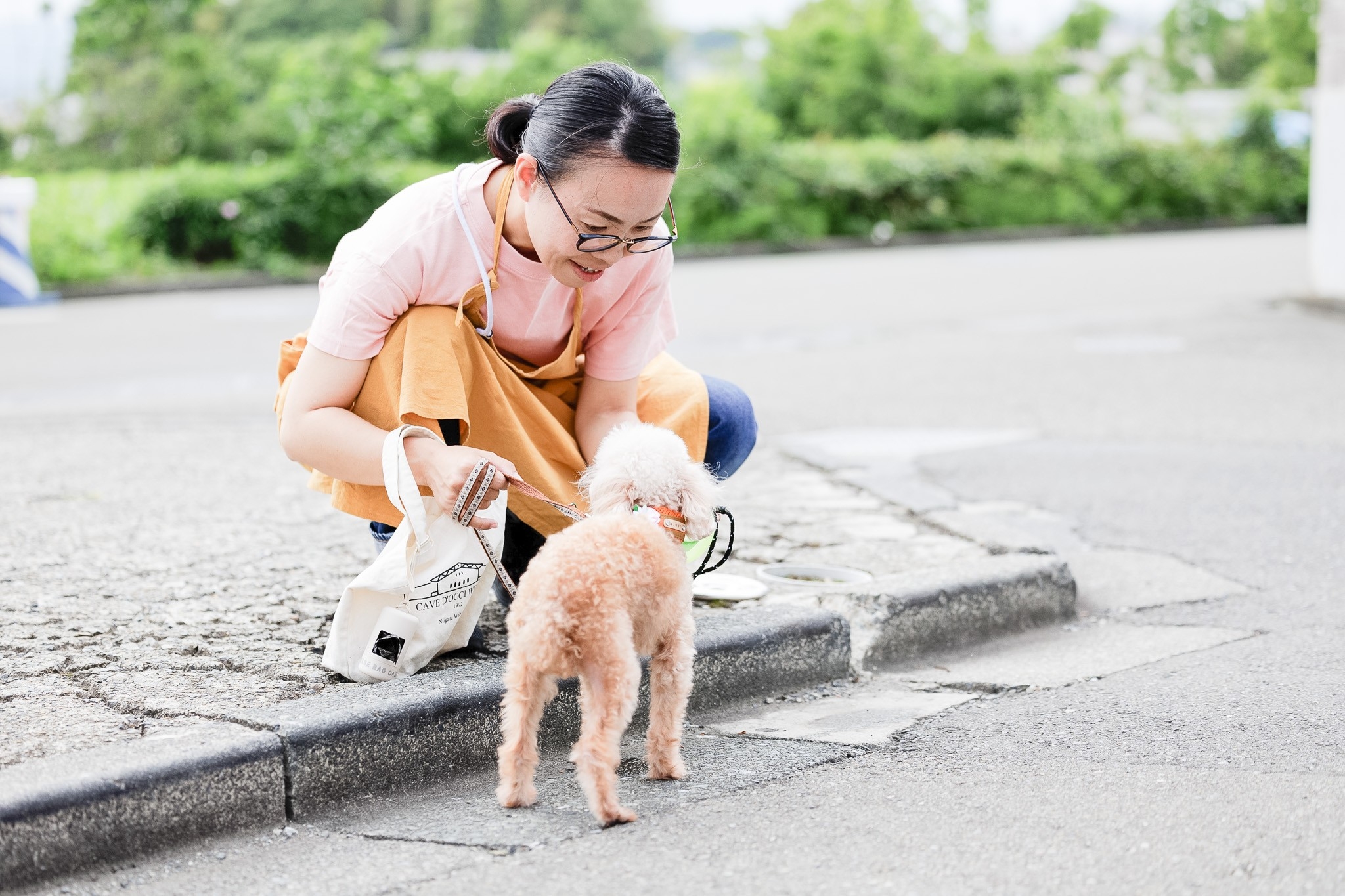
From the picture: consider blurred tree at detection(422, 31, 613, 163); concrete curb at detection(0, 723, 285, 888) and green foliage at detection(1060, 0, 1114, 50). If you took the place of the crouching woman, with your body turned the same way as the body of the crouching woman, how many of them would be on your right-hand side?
1

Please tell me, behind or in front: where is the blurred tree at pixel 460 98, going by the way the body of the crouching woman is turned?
behind

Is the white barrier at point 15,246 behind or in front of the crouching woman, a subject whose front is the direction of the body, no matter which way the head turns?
behind

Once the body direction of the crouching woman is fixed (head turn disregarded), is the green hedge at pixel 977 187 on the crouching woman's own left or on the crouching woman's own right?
on the crouching woman's own left

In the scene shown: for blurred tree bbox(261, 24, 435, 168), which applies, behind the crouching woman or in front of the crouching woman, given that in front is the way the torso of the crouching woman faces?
behind

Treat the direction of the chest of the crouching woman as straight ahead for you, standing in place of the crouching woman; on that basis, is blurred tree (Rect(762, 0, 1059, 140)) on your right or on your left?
on your left

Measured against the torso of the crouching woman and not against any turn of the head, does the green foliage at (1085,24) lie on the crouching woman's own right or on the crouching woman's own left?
on the crouching woman's own left

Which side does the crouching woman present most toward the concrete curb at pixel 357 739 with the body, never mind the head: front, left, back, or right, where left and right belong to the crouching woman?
right

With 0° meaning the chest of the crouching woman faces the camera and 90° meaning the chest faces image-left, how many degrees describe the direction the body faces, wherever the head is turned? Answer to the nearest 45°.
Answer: approximately 315°

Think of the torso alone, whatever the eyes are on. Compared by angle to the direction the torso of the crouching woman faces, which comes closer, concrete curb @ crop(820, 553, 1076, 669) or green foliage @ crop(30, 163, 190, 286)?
the concrete curb

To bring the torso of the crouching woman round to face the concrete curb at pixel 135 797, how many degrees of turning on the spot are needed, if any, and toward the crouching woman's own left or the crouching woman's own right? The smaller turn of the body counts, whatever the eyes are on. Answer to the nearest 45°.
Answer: approximately 90° to the crouching woman's own right

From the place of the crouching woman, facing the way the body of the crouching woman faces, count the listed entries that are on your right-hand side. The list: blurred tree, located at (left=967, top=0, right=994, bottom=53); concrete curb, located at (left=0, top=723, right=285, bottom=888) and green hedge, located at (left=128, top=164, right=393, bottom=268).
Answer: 1

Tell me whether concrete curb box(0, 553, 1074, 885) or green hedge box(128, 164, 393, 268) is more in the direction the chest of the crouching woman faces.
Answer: the concrete curb

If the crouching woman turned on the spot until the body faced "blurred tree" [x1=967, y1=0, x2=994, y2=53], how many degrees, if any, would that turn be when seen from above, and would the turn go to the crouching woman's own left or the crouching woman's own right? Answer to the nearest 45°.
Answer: approximately 135° to the crouching woman's own left

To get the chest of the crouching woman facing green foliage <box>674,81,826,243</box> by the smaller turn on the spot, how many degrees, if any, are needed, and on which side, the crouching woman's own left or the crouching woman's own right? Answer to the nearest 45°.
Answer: approximately 135° to the crouching woman's own left
